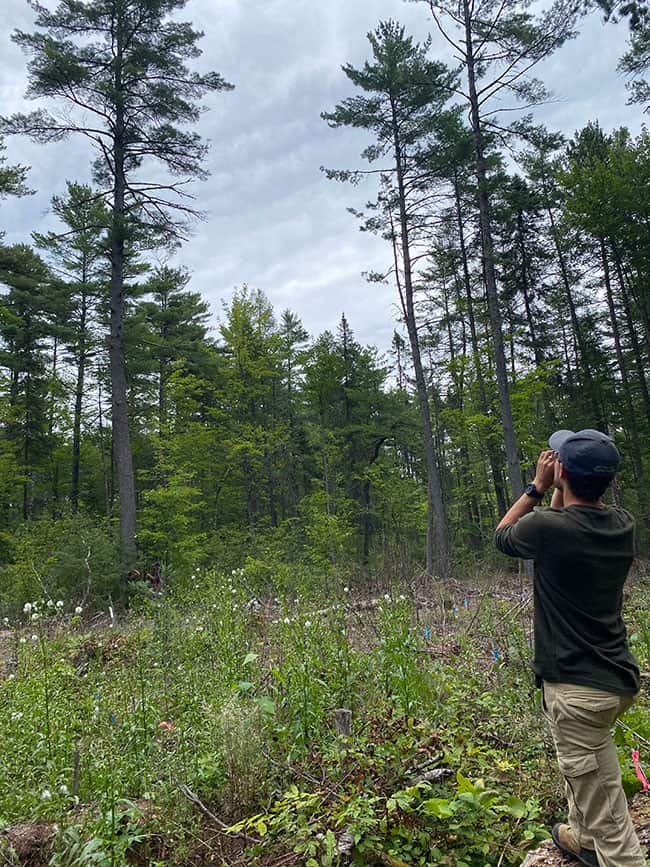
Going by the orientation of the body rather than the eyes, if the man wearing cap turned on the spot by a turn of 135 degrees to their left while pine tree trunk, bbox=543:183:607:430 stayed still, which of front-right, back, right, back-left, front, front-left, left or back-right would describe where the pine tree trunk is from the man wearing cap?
back

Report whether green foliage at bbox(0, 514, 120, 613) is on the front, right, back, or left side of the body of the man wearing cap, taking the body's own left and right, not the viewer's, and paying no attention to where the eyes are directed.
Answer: front

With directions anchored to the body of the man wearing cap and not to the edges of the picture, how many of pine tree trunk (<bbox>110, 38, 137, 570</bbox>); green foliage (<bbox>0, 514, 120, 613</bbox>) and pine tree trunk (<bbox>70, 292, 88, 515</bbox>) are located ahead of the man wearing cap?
3

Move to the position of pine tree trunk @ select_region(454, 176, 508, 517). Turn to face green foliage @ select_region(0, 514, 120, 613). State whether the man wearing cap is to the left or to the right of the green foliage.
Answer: left

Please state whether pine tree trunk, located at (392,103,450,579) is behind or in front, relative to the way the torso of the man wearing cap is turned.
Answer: in front

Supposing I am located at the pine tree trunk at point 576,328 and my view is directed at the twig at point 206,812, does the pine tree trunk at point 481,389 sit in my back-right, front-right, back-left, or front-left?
front-right

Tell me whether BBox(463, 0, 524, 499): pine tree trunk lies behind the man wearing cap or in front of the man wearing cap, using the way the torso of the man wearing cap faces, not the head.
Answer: in front

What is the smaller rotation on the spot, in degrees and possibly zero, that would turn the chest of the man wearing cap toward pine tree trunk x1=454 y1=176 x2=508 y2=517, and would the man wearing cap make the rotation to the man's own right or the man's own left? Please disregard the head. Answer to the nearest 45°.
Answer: approximately 45° to the man's own right

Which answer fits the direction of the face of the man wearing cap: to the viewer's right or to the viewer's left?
to the viewer's left

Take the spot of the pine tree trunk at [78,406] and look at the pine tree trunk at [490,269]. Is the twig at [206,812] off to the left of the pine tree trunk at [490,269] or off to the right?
right

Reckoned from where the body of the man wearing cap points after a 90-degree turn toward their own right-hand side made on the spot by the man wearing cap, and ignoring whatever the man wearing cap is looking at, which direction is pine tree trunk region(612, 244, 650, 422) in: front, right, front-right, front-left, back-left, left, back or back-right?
front-left

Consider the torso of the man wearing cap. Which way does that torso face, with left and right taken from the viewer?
facing away from the viewer and to the left of the viewer
